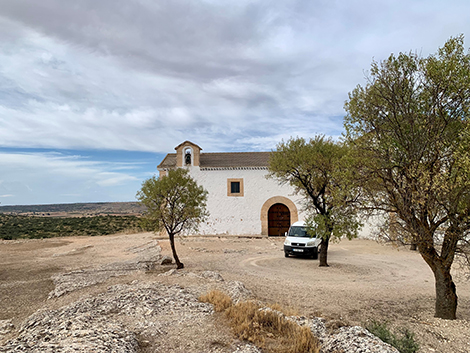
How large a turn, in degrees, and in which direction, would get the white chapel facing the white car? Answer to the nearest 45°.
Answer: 0° — it already faces it

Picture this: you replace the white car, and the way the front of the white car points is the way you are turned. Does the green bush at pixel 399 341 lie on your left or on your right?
on your left

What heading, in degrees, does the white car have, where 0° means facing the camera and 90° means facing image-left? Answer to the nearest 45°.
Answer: approximately 45°

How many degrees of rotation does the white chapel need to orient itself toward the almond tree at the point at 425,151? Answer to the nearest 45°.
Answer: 0° — it already faces it

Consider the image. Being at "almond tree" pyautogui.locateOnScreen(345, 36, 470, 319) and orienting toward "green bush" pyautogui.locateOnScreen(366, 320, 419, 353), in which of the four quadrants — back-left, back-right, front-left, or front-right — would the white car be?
back-right

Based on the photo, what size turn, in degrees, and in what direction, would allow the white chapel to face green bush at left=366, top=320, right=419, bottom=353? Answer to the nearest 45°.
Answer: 0° — it already faces it

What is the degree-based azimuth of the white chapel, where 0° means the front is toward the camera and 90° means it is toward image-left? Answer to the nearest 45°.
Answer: approximately 0°

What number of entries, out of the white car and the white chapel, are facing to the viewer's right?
0
